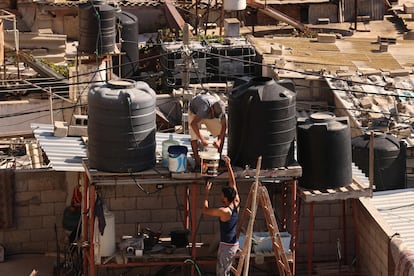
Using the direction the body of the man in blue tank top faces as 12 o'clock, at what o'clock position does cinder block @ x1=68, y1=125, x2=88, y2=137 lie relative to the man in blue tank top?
The cinder block is roughly at 12 o'clock from the man in blue tank top.

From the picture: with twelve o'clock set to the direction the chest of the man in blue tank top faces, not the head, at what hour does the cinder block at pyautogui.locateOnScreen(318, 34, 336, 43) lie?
The cinder block is roughly at 2 o'clock from the man in blue tank top.

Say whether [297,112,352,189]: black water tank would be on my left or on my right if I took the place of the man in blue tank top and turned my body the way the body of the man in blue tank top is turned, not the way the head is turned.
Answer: on my right

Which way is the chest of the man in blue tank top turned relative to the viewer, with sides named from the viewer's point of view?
facing away from the viewer and to the left of the viewer

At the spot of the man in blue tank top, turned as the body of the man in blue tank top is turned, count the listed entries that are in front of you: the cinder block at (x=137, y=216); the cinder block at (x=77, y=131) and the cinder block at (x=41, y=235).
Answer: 3

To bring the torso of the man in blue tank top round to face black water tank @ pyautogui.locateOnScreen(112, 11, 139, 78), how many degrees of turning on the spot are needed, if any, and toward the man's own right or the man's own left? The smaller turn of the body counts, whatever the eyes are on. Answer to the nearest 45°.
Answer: approximately 45° to the man's own right
